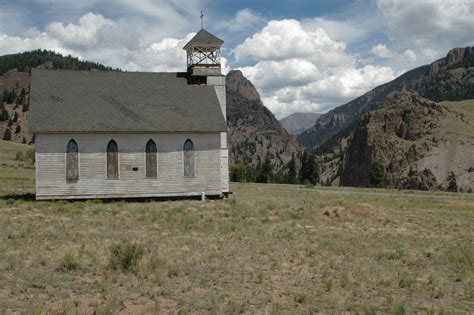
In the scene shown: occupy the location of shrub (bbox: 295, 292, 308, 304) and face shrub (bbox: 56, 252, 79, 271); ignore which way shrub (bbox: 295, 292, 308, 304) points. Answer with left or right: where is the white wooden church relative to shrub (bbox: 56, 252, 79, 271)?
right

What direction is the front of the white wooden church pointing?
to the viewer's right

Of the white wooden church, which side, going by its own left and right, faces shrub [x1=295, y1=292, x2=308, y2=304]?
right

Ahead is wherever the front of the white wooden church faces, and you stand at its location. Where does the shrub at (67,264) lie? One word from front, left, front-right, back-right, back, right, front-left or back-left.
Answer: right
